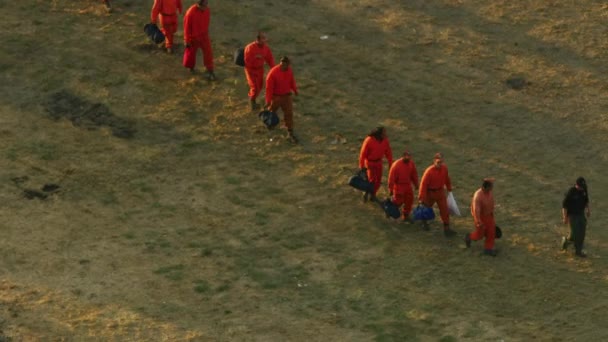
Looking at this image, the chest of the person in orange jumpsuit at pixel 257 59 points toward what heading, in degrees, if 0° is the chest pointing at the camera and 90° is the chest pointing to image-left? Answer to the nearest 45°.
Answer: approximately 315°

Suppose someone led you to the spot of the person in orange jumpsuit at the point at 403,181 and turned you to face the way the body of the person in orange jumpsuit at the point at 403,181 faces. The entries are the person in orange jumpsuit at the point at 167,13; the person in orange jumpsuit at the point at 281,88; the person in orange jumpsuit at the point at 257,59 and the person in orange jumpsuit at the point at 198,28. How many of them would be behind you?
4

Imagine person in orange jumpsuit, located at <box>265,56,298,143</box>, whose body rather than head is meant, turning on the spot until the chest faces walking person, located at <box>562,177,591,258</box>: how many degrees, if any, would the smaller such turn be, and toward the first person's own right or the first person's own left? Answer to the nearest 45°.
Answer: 0° — they already face them

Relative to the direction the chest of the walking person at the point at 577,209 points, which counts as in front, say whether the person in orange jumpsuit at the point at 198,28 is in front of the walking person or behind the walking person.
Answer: behind

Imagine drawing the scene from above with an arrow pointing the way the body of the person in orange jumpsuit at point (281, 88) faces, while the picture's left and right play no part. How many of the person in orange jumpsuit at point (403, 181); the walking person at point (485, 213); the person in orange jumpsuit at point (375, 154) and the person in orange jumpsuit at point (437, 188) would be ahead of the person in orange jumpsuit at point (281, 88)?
4

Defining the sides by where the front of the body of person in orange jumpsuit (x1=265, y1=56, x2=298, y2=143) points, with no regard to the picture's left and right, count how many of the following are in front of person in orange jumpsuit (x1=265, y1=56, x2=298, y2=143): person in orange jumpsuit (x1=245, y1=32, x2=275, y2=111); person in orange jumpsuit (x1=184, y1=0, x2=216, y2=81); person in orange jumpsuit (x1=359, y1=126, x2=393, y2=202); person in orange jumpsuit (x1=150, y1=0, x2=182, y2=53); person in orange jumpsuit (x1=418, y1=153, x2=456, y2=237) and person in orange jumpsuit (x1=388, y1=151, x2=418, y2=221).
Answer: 3

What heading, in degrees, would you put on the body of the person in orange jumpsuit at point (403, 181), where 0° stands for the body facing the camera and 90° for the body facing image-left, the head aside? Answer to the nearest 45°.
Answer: approximately 315°

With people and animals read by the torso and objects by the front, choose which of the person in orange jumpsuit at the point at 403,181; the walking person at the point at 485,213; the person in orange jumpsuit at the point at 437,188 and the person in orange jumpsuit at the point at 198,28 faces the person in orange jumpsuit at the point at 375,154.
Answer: the person in orange jumpsuit at the point at 198,28

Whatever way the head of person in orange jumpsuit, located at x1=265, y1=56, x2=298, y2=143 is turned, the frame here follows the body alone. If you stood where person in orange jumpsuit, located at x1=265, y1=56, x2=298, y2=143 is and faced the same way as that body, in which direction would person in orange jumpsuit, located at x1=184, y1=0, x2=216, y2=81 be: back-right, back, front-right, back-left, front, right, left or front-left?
back

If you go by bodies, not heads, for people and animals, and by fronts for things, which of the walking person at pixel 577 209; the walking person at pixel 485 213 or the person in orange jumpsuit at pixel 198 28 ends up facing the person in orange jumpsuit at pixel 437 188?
the person in orange jumpsuit at pixel 198 28

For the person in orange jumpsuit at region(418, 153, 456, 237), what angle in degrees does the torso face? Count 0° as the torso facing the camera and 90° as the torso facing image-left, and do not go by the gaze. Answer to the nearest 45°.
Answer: approximately 315°
